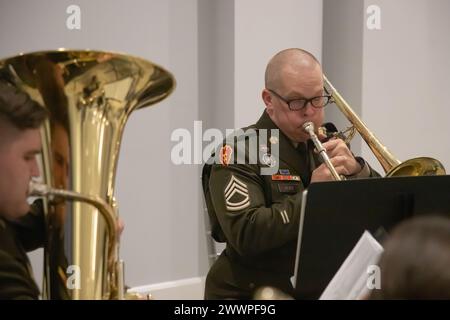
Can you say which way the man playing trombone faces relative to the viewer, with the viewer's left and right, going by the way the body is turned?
facing the viewer and to the right of the viewer

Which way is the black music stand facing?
away from the camera

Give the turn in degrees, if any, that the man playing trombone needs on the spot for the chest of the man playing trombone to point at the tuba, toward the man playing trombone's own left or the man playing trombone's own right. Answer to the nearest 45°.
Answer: approximately 90° to the man playing trombone's own right

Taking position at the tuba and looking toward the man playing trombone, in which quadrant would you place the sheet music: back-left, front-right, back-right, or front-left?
front-right

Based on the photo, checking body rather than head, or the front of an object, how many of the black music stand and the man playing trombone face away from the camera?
1

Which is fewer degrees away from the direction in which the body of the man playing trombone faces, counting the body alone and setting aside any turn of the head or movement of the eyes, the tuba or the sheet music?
the sheet music

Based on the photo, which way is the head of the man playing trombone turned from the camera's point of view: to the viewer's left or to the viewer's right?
to the viewer's right

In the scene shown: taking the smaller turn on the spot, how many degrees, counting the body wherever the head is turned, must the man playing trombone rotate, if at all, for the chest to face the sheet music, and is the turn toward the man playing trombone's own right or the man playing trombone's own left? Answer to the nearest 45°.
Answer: approximately 45° to the man playing trombone's own right

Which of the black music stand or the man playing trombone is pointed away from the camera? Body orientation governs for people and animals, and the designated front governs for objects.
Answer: the black music stand
